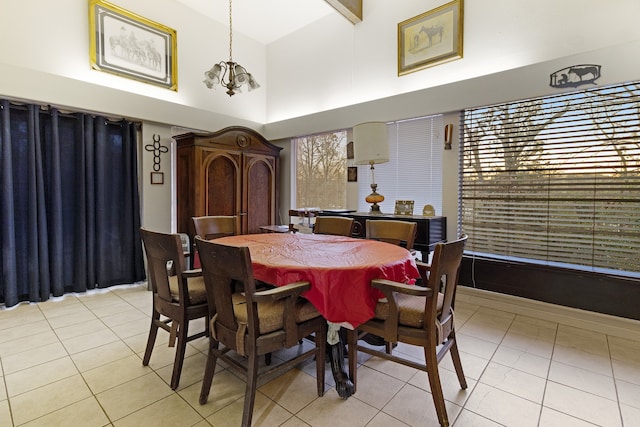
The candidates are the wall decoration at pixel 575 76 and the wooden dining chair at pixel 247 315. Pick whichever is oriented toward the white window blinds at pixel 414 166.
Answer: the wooden dining chair

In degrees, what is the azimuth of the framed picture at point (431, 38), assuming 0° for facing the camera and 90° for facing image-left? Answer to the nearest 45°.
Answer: approximately 45°

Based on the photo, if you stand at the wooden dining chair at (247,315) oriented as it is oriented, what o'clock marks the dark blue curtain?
The dark blue curtain is roughly at 9 o'clock from the wooden dining chair.

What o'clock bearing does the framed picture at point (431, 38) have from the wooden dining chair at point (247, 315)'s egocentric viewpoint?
The framed picture is roughly at 12 o'clock from the wooden dining chair.

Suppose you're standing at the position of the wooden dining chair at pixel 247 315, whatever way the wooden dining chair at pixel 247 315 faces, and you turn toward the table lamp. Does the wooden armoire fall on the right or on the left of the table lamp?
left

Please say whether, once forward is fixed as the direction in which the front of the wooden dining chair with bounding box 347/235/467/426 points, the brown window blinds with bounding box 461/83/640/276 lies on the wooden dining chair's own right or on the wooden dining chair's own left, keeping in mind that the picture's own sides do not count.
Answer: on the wooden dining chair's own right

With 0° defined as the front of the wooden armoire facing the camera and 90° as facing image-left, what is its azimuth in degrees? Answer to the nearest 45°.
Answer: approximately 315°

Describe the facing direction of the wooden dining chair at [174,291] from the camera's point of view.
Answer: facing away from the viewer and to the right of the viewer
